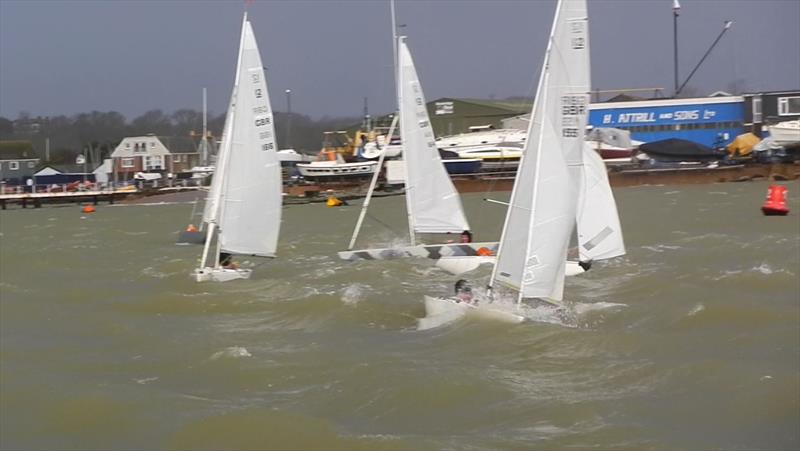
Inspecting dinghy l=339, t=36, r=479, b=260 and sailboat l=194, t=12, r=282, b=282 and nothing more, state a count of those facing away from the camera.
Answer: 0

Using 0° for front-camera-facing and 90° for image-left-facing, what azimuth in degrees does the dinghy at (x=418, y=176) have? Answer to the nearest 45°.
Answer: approximately 90°

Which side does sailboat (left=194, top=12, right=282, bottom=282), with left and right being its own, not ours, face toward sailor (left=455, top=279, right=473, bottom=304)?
left

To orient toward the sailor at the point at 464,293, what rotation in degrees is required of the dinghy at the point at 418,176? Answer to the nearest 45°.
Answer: approximately 90° to its left

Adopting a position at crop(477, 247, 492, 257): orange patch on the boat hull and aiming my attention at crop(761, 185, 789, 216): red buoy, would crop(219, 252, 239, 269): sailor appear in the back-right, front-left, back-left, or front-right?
back-left

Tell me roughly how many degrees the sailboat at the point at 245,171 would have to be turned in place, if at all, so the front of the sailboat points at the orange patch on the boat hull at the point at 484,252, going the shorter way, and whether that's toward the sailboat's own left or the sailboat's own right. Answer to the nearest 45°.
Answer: approximately 135° to the sailboat's own left

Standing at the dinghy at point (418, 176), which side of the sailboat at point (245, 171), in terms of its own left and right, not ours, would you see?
back

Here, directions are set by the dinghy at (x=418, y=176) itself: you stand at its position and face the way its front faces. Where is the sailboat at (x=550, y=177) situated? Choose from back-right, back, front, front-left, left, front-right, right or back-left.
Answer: left

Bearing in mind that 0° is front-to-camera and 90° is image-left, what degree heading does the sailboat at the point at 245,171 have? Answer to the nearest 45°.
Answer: approximately 45°
